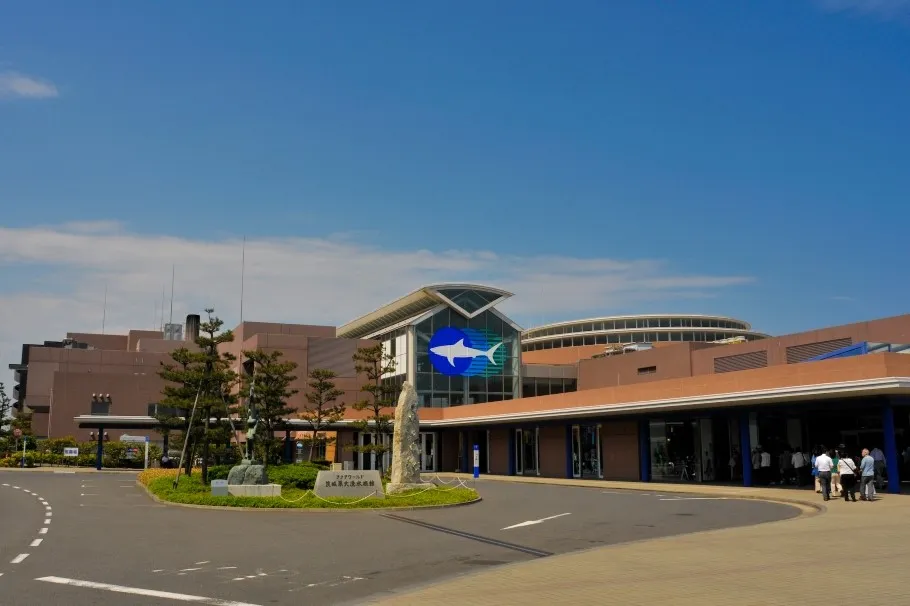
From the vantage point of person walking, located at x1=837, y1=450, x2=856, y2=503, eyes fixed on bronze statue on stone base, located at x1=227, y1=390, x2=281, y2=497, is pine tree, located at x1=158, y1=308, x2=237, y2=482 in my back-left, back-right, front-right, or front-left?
front-right

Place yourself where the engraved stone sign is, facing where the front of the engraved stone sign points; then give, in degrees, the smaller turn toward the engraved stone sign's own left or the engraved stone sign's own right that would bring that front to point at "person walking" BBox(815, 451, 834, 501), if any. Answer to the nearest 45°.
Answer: approximately 90° to the engraved stone sign's own left

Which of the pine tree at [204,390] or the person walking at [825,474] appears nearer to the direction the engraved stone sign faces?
the person walking

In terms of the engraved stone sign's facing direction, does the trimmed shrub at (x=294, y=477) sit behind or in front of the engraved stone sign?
behind

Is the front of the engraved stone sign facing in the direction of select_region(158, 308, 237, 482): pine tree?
no

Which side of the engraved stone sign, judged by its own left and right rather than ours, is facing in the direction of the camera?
front

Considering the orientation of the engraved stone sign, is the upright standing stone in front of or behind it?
behind

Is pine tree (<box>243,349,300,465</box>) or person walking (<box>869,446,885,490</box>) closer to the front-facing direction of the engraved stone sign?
the person walking

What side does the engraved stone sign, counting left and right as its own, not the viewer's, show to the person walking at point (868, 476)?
left

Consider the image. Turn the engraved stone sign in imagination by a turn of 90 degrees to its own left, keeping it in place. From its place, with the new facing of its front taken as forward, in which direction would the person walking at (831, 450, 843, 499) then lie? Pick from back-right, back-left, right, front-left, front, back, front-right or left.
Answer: front

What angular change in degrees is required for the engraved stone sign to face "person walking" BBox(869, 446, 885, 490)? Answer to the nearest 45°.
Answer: approximately 90° to its left

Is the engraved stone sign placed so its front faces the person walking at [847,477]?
no

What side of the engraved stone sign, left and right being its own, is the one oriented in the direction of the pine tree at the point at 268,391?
back
